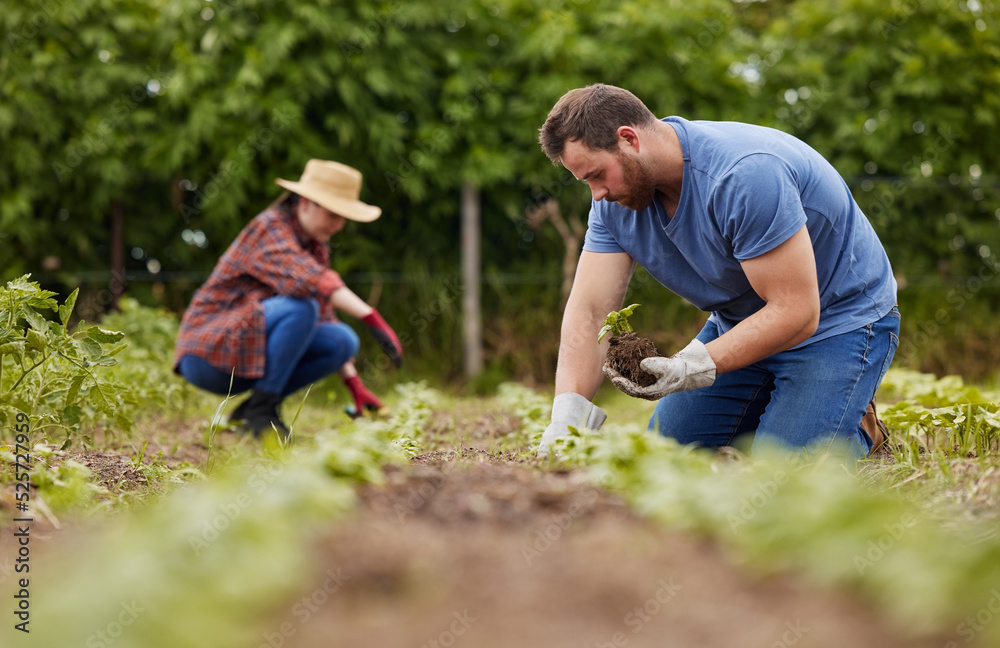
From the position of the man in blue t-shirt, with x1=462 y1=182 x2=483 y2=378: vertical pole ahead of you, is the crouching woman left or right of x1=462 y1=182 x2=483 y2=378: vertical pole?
left

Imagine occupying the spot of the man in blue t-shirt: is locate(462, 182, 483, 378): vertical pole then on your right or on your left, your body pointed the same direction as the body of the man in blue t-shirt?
on your right

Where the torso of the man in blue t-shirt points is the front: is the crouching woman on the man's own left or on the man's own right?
on the man's own right

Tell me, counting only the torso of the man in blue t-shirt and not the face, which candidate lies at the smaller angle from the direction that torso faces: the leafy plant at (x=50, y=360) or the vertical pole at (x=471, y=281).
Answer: the leafy plant

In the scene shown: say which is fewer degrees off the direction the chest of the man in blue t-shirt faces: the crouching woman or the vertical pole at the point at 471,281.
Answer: the crouching woman

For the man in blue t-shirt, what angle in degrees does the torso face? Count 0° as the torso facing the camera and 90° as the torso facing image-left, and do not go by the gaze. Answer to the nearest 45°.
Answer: approximately 45°
